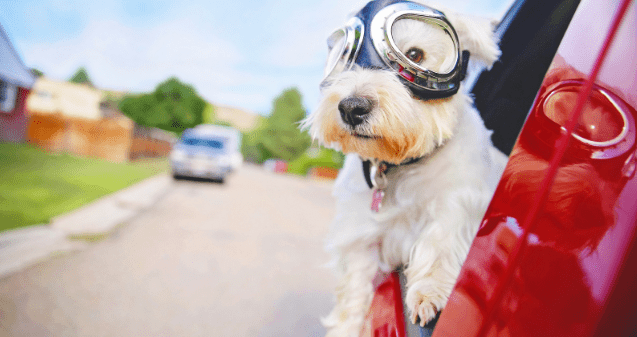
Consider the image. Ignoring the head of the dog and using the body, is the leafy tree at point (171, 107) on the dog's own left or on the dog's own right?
on the dog's own right

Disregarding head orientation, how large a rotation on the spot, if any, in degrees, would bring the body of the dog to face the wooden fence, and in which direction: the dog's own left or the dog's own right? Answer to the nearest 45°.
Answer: approximately 90° to the dog's own right

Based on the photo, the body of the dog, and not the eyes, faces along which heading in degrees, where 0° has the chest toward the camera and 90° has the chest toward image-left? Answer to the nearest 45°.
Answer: approximately 45°

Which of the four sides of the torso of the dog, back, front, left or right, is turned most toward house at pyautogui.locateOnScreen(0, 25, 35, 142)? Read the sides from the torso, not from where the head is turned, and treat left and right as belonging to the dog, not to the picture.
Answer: right
